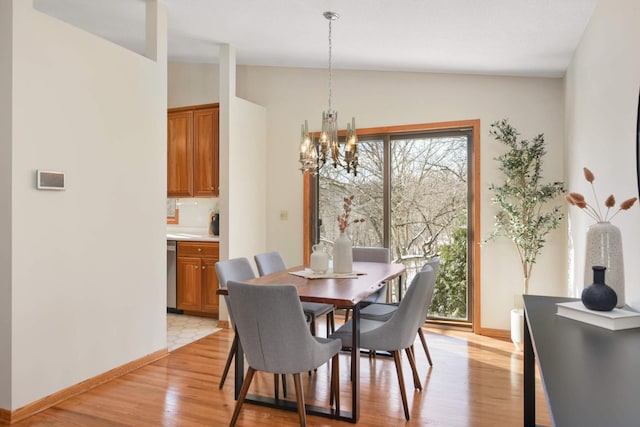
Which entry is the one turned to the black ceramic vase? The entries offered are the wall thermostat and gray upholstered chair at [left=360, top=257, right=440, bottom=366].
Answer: the wall thermostat

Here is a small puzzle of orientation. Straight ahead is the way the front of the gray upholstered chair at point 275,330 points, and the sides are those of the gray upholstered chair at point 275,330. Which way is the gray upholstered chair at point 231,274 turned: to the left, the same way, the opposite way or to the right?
to the right

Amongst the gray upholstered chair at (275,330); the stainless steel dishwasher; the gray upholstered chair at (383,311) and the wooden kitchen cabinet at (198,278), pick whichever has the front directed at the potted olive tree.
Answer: the gray upholstered chair at (275,330)

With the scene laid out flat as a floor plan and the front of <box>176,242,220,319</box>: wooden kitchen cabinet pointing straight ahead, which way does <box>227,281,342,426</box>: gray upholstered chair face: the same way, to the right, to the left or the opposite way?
the opposite way

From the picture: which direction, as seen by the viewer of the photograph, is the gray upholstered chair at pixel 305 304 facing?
facing the viewer and to the right of the viewer

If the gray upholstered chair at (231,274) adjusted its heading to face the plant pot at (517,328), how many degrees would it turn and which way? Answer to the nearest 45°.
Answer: approximately 45° to its left

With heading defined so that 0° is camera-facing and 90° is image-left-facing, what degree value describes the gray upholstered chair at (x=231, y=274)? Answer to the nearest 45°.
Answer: approximately 315°

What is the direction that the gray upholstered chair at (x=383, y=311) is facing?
to the viewer's left

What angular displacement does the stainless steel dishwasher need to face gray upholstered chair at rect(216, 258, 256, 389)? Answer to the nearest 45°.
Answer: approximately 45° to its left

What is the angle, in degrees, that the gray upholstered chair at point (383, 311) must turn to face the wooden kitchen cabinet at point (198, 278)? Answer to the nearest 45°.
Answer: approximately 45° to its right

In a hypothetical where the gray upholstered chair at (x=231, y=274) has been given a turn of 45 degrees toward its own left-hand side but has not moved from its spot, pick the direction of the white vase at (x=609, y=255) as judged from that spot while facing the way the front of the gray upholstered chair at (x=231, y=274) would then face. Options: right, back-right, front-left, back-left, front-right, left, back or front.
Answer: front-right

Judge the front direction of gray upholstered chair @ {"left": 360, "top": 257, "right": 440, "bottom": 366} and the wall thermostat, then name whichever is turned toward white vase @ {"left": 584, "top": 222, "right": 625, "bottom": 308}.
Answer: the wall thermostat

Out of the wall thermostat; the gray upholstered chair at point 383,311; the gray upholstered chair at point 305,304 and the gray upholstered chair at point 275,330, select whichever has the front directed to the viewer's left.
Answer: the gray upholstered chair at point 383,311

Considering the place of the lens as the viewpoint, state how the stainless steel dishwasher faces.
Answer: facing the viewer and to the left of the viewer
